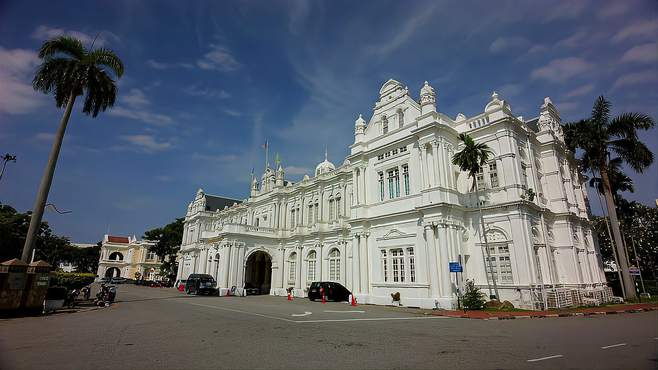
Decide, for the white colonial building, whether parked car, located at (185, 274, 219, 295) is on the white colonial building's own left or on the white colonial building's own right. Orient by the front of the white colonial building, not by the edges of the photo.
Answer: on the white colonial building's own right

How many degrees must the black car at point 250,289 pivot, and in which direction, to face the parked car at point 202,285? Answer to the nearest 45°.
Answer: approximately 135° to its right

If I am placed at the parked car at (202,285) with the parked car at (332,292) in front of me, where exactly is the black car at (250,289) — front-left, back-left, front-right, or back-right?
front-left

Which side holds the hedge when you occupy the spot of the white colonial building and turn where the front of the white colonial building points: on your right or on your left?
on your right

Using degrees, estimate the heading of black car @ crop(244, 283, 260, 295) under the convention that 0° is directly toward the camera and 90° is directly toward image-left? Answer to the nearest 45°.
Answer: approximately 315°

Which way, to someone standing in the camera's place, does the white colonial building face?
facing the viewer and to the left of the viewer

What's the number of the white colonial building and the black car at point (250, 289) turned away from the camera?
0
